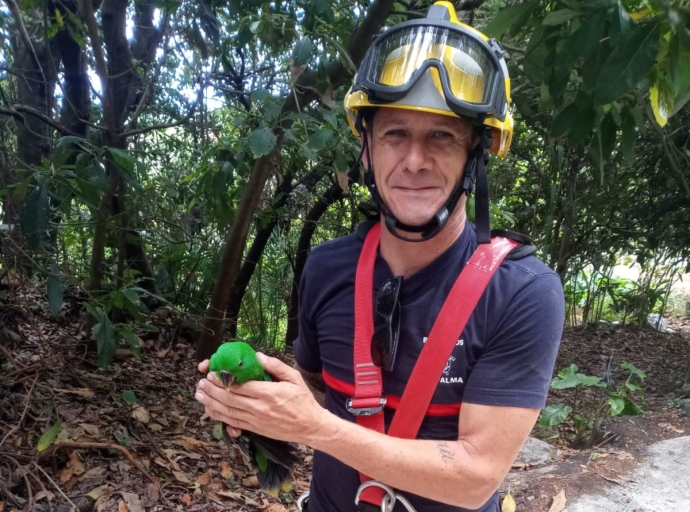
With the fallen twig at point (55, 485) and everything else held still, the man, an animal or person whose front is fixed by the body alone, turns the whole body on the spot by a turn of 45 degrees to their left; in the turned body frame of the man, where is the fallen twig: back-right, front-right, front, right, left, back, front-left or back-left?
back-right

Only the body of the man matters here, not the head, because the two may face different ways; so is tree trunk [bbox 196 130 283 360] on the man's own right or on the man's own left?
on the man's own right

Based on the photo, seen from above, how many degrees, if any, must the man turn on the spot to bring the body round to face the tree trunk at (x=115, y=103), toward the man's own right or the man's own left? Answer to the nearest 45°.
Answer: approximately 90° to the man's own right

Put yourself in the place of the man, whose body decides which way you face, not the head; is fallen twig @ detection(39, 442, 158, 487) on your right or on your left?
on your right

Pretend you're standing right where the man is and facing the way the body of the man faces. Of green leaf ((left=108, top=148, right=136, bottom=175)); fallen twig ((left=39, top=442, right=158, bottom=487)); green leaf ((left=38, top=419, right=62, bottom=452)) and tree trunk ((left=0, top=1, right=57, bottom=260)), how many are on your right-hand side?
4

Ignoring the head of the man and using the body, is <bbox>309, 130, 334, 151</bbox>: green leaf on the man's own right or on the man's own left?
on the man's own right

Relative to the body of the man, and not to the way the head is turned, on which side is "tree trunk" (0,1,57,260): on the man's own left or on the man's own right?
on the man's own right

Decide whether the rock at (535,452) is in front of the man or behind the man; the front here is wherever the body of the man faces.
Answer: behind

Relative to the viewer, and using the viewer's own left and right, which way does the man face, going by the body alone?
facing the viewer and to the left of the viewer

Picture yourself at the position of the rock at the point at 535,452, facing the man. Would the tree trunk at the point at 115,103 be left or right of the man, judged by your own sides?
right

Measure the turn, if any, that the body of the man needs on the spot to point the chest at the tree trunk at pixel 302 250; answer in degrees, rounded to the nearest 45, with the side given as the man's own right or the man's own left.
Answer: approximately 135° to the man's own right

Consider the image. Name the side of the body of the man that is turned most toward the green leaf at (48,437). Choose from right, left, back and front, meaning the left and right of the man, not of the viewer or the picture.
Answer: right
